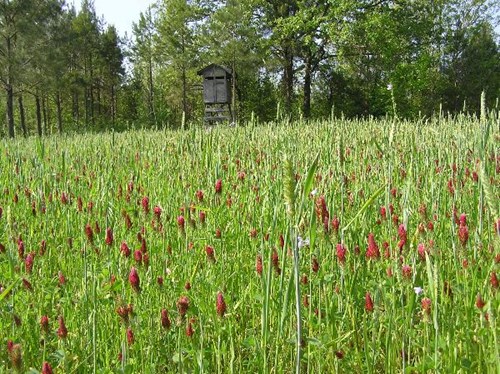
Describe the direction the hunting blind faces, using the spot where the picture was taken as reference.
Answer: facing the viewer
